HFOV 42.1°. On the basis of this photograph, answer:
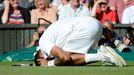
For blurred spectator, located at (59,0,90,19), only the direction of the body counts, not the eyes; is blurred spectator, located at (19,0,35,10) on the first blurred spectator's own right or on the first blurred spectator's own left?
on the first blurred spectator's own right

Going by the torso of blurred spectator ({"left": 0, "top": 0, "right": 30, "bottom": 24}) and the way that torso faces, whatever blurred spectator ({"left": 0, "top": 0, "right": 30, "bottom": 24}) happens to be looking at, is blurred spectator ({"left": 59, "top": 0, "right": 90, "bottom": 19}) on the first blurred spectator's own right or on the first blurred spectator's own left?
on the first blurred spectator's own left
